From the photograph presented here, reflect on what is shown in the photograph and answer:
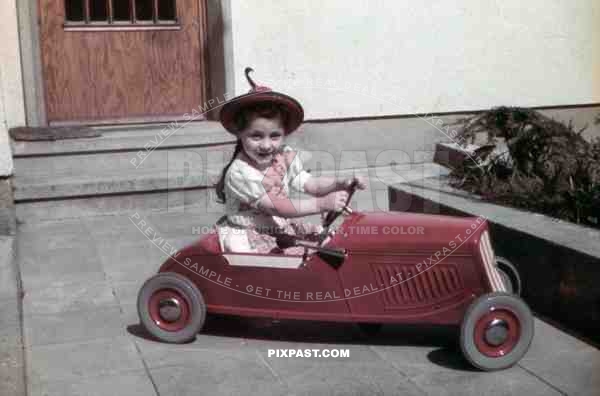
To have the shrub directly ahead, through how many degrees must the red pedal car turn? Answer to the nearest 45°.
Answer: approximately 45° to its left

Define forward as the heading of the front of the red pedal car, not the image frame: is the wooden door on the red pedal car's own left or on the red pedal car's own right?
on the red pedal car's own left

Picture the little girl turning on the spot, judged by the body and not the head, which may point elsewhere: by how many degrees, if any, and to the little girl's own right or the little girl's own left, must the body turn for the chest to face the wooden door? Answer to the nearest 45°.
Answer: approximately 135° to the little girl's own left

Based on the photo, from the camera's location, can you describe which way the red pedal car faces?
facing to the right of the viewer

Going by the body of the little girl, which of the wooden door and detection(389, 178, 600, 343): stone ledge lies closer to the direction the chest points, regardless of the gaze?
the stone ledge

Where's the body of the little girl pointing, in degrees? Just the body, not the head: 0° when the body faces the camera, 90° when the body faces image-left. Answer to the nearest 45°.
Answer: approximately 315°

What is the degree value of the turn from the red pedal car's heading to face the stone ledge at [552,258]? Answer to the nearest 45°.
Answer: approximately 45° to its left
